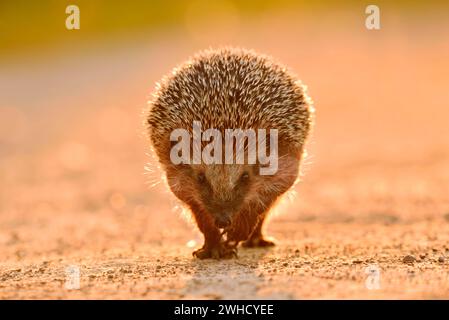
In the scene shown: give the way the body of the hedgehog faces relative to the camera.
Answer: toward the camera
